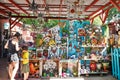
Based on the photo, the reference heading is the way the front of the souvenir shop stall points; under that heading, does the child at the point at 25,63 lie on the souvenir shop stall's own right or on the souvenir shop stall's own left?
on the souvenir shop stall's own right

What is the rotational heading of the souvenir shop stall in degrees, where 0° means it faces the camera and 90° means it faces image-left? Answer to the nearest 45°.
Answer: approximately 0°
